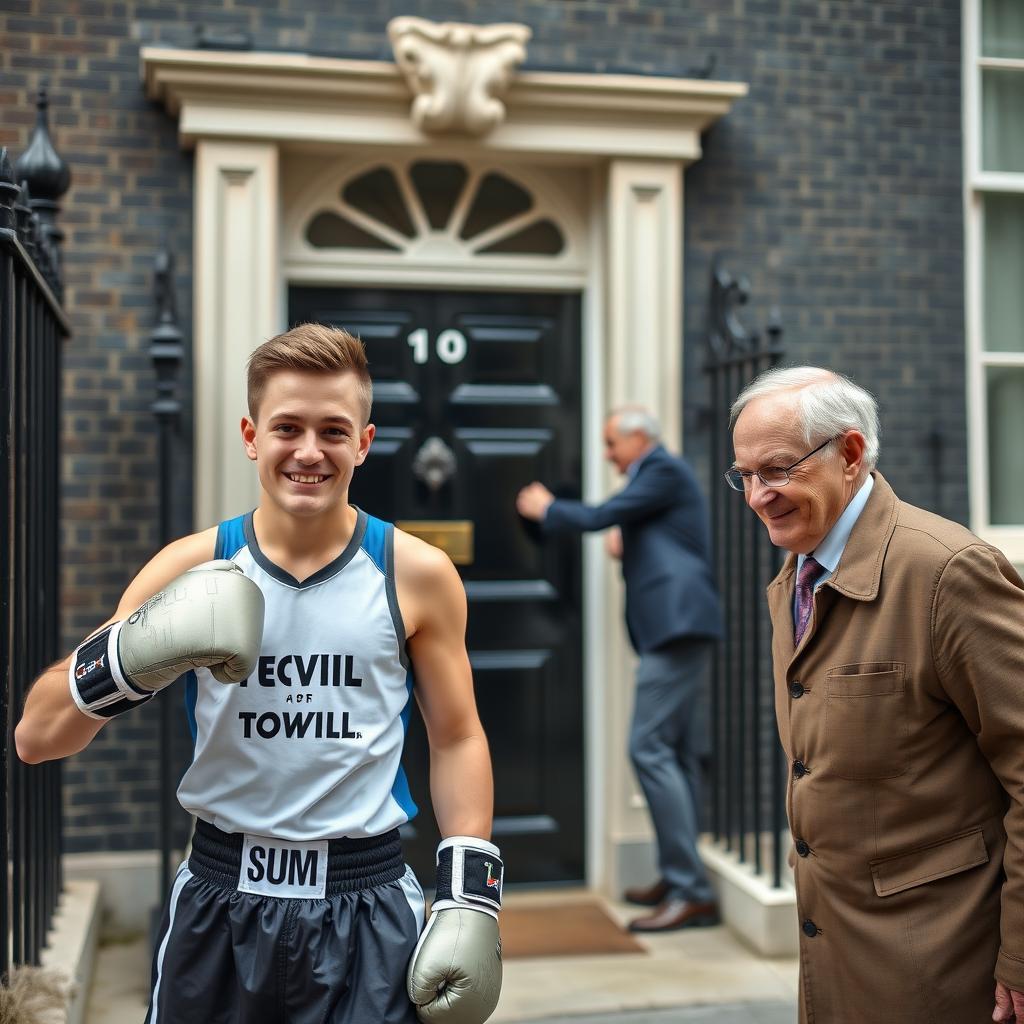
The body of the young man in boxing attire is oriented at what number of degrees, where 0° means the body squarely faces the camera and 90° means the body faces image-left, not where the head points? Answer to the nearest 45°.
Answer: approximately 0°

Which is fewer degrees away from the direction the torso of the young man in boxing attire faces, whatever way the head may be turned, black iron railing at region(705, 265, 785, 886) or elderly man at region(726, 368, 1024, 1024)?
the elderly man

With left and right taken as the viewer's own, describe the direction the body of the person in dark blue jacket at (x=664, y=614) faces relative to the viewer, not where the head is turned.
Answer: facing to the left of the viewer

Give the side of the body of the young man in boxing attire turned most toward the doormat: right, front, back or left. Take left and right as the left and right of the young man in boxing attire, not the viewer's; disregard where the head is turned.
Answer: back

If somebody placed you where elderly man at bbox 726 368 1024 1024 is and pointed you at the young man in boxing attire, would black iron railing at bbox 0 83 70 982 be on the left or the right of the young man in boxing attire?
right

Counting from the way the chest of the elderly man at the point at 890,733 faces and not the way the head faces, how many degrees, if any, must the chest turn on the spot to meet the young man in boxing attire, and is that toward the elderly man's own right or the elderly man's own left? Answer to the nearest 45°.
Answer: approximately 45° to the elderly man's own right

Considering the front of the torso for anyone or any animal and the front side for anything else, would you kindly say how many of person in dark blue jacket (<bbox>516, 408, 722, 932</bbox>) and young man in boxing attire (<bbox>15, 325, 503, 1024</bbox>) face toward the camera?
1

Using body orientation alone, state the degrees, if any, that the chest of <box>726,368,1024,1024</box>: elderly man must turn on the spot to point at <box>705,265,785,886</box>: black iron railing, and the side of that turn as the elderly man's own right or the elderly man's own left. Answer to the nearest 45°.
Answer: approximately 135° to the elderly man's own right

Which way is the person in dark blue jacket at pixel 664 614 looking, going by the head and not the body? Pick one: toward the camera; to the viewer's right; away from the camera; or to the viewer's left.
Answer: to the viewer's left
